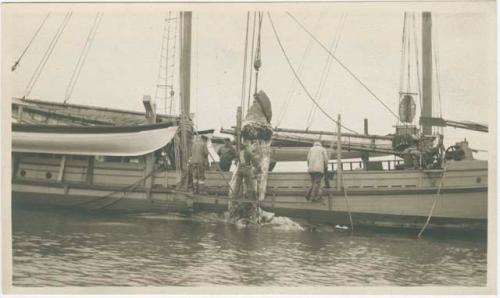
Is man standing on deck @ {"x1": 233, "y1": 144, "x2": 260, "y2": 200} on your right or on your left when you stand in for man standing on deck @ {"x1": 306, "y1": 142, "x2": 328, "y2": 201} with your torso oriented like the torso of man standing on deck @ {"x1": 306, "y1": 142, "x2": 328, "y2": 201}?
on your left

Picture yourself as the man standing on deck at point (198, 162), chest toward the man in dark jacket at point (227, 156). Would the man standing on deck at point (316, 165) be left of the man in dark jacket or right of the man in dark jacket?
right

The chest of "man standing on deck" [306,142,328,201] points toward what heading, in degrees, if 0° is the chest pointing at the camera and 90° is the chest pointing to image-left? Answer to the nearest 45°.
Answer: approximately 180°

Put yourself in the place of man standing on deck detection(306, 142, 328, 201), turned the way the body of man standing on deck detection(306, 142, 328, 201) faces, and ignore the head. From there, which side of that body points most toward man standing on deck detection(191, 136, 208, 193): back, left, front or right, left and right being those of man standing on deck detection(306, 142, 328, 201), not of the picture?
left

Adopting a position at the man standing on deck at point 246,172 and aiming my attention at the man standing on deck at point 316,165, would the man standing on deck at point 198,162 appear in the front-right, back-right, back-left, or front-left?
back-left

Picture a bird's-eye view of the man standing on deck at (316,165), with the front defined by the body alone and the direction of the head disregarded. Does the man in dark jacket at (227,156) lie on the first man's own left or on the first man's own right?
on the first man's own left
